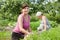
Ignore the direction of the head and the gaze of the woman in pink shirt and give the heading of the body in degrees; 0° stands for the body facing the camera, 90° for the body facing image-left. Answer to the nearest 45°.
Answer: approximately 315°
